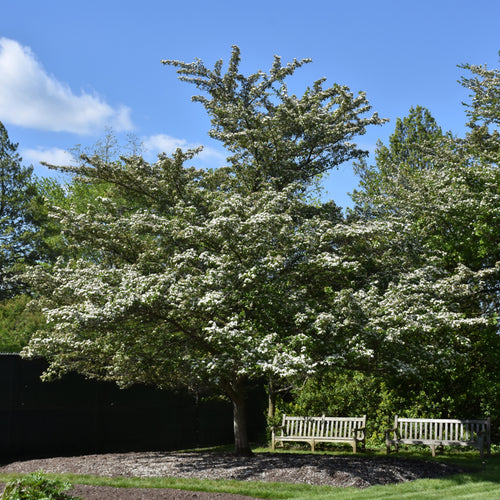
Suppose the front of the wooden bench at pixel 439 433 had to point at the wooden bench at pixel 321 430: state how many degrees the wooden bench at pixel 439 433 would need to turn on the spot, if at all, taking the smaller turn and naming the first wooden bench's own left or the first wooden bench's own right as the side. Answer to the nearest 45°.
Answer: approximately 90° to the first wooden bench's own right

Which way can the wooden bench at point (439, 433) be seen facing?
toward the camera

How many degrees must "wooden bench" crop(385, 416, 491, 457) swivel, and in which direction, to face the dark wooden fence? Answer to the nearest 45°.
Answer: approximately 90° to its right

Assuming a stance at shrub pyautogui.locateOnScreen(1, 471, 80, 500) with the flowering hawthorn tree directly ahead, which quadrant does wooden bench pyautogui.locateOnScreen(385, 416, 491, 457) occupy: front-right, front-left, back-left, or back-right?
front-right

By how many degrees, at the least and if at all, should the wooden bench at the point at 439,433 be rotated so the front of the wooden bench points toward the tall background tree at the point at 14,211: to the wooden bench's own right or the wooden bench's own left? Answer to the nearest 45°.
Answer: approximately 135° to the wooden bench's own right

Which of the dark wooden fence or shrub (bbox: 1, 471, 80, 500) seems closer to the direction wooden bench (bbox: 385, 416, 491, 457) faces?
the shrub

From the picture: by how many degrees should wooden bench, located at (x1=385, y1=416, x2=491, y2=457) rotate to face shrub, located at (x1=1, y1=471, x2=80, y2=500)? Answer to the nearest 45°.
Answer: approximately 45° to its right

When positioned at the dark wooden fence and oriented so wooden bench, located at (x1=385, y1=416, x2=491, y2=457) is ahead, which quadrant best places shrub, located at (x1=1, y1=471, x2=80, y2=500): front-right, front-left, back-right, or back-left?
front-right

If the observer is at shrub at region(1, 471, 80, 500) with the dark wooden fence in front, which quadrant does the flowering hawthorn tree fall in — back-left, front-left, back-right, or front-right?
front-right
